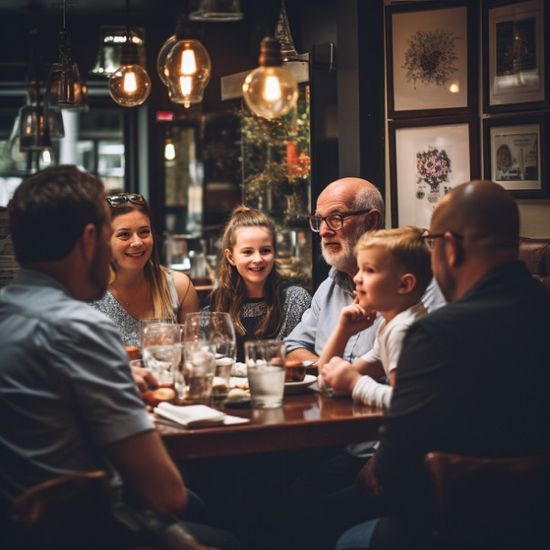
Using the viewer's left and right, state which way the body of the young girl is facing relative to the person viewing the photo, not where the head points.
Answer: facing the viewer

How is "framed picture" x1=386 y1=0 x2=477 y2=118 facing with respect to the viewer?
toward the camera

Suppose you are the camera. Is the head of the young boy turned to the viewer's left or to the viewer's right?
to the viewer's left

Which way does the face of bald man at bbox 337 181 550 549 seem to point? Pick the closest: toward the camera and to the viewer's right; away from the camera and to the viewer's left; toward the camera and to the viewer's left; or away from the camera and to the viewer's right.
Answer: away from the camera and to the viewer's left

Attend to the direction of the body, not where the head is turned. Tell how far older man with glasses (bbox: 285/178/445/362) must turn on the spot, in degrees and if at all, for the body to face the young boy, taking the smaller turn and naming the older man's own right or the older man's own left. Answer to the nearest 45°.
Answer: approximately 45° to the older man's own left

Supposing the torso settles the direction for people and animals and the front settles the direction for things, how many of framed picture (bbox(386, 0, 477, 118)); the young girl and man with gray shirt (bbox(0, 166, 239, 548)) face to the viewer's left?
0

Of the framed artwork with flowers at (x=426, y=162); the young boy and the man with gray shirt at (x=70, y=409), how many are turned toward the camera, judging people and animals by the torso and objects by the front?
1

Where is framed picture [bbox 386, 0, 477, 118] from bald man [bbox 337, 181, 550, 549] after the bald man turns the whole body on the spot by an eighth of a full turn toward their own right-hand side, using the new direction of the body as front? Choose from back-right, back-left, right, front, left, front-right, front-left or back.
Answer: front

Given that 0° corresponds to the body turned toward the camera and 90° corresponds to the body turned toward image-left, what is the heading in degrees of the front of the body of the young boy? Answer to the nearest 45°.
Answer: approximately 90°

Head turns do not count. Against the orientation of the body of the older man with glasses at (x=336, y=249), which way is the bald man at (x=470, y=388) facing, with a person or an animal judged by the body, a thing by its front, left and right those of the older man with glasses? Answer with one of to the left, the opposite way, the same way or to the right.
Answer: to the right

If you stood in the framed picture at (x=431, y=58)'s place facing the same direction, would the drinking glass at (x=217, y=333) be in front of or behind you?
in front

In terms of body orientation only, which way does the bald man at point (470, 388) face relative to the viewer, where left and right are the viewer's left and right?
facing away from the viewer and to the left of the viewer

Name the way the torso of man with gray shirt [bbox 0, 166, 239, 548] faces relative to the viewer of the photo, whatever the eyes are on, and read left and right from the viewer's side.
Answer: facing away from the viewer and to the right of the viewer

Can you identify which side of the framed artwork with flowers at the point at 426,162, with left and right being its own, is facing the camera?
front

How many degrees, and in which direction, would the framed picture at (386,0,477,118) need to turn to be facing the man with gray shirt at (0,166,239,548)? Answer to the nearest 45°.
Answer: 0° — it already faces them

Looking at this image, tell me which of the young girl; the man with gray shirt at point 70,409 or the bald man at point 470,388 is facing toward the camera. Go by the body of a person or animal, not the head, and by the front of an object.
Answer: the young girl
